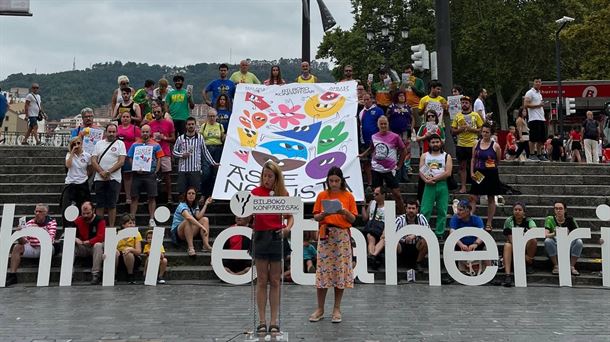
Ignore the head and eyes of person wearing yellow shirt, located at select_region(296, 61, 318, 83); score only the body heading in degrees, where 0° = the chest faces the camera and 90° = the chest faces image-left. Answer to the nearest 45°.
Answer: approximately 0°

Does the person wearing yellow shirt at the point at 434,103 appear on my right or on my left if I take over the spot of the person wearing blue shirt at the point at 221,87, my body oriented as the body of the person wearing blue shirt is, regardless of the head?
on my left

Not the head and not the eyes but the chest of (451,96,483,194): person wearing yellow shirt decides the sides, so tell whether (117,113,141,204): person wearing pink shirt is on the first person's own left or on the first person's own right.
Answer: on the first person's own right

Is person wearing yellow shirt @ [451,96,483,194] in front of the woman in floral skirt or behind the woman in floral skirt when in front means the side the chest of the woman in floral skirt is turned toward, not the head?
behind

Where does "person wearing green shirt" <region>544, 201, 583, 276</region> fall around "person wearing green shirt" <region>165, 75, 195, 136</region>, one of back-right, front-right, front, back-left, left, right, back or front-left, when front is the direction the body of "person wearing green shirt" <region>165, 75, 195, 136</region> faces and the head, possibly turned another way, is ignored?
front-left
